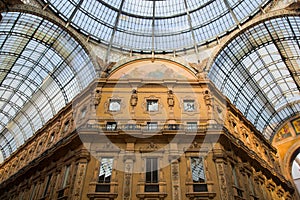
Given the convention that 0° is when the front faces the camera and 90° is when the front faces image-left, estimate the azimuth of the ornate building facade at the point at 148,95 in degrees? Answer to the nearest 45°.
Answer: approximately 0°
